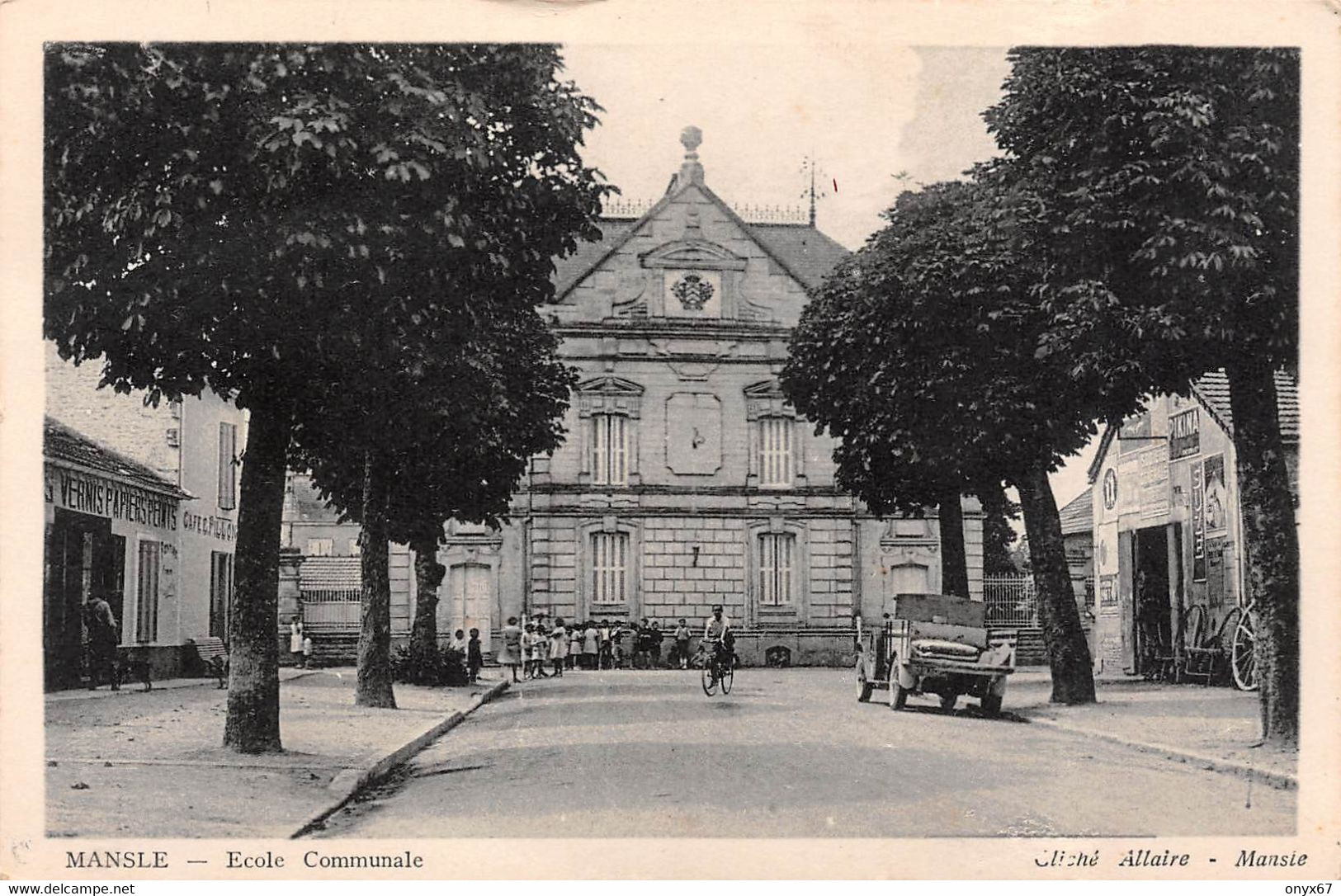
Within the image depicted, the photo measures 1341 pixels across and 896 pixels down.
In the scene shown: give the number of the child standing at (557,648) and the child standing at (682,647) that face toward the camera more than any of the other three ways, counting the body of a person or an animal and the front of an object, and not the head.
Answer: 2

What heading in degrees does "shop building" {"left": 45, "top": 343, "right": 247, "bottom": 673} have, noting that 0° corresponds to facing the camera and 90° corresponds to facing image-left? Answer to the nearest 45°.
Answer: approximately 315°

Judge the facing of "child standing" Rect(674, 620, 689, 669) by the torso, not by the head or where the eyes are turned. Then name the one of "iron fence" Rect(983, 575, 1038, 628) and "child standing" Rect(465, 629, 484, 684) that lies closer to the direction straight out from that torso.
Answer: the child standing

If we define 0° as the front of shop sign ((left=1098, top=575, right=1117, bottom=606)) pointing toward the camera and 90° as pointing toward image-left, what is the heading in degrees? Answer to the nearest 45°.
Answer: approximately 45°

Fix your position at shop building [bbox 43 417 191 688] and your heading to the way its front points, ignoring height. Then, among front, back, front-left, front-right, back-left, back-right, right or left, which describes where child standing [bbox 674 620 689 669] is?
left

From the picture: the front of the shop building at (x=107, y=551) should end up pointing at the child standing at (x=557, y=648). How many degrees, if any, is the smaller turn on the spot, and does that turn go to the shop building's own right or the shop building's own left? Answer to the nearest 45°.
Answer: approximately 90° to the shop building's own left

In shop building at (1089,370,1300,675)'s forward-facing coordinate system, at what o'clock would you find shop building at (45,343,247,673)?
shop building at (45,343,247,673) is roughly at 1 o'clock from shop building at (1089,370,1300,675).

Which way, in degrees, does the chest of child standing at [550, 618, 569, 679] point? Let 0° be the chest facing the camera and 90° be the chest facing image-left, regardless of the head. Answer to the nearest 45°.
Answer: approximately 0°
